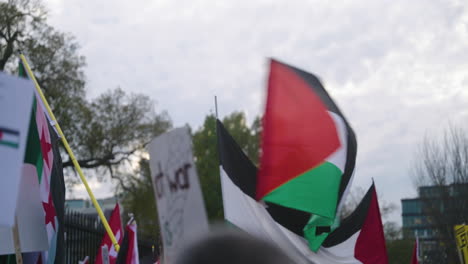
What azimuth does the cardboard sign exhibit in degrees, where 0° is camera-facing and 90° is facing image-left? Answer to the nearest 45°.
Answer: approximately 0°

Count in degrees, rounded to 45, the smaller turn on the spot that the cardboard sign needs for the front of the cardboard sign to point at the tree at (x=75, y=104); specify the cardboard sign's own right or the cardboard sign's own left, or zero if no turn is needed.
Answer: approximately 180°

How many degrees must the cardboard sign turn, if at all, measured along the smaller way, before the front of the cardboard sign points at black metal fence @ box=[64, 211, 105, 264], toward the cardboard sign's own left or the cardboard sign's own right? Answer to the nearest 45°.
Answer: approximately 180°

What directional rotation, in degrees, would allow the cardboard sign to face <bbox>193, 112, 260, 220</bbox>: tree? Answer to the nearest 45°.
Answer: approximately 180°
